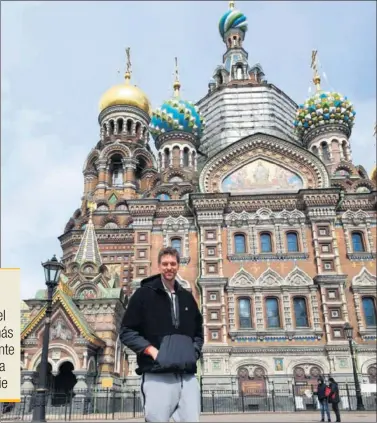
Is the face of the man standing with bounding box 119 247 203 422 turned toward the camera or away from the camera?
toward the camera

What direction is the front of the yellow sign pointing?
toward the camera
